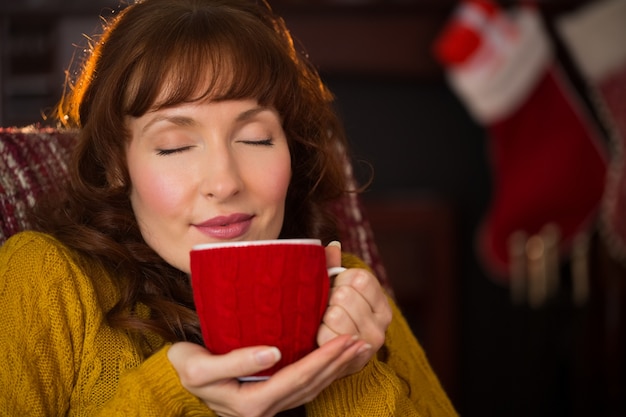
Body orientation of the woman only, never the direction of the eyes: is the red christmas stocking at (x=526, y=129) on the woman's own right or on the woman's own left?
on the woman's own left

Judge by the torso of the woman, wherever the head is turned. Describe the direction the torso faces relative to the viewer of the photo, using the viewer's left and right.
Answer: facing the viewer and to the right of the viewer
